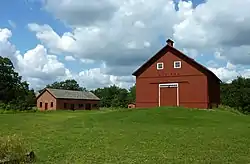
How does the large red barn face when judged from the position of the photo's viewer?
facing the viewer
